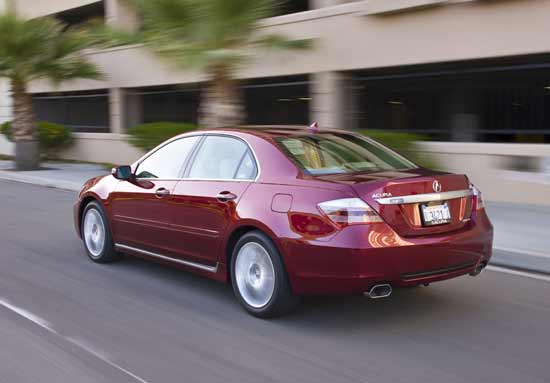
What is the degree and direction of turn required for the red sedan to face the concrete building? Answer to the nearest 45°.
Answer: approximately 45° to its right

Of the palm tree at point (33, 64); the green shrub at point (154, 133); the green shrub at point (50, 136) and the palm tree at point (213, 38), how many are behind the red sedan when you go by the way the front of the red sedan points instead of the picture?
0

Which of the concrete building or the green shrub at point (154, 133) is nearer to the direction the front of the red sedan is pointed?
the green shrub

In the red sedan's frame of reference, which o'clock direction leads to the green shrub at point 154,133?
The green shrub is roughly at 1 o'clock from the red sedan.

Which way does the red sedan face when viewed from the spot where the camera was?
facing away from the viewer and to the left of the viewer

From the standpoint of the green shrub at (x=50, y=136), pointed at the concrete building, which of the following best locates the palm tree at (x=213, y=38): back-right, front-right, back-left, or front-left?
front-right

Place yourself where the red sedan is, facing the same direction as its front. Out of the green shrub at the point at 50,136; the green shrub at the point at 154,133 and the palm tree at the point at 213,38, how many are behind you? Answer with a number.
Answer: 0

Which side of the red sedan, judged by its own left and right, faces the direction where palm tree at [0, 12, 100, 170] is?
front

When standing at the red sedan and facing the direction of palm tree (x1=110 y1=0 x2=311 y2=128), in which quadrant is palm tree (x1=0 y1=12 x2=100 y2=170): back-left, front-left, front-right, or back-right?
front-left

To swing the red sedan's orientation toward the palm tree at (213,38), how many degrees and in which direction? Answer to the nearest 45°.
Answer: approximately 45° to its right

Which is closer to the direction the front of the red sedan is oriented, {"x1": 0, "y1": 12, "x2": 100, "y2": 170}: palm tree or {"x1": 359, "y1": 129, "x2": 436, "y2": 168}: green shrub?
the palm tree
